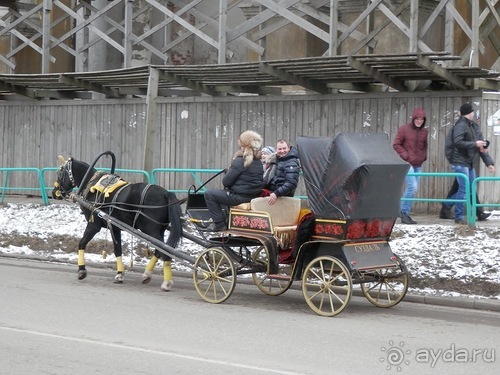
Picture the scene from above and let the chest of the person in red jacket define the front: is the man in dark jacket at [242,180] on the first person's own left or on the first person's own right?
on the first person's own right

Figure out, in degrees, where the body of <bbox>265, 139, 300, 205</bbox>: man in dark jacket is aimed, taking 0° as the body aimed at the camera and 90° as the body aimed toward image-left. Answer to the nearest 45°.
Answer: approximately 45°

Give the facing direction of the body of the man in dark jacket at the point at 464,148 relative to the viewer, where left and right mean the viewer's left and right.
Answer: facing to the right of the viewer

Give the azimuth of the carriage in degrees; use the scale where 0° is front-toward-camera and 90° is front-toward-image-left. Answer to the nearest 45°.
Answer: approximately 135°

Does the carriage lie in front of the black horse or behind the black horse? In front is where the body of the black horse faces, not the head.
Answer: behind

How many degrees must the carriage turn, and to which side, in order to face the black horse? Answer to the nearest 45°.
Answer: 0° — it already faces it

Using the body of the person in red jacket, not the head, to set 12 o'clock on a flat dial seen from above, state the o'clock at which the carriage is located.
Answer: The carriage is roughly at 2 o'clock from the person in red jacket.

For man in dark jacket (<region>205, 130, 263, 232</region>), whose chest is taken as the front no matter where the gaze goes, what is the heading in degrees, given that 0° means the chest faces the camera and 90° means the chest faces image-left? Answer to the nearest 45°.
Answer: approximately 135°

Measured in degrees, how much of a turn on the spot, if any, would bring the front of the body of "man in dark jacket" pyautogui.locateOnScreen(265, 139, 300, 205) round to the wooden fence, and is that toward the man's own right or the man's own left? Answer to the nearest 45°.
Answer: approximately 135° to the man's own right
